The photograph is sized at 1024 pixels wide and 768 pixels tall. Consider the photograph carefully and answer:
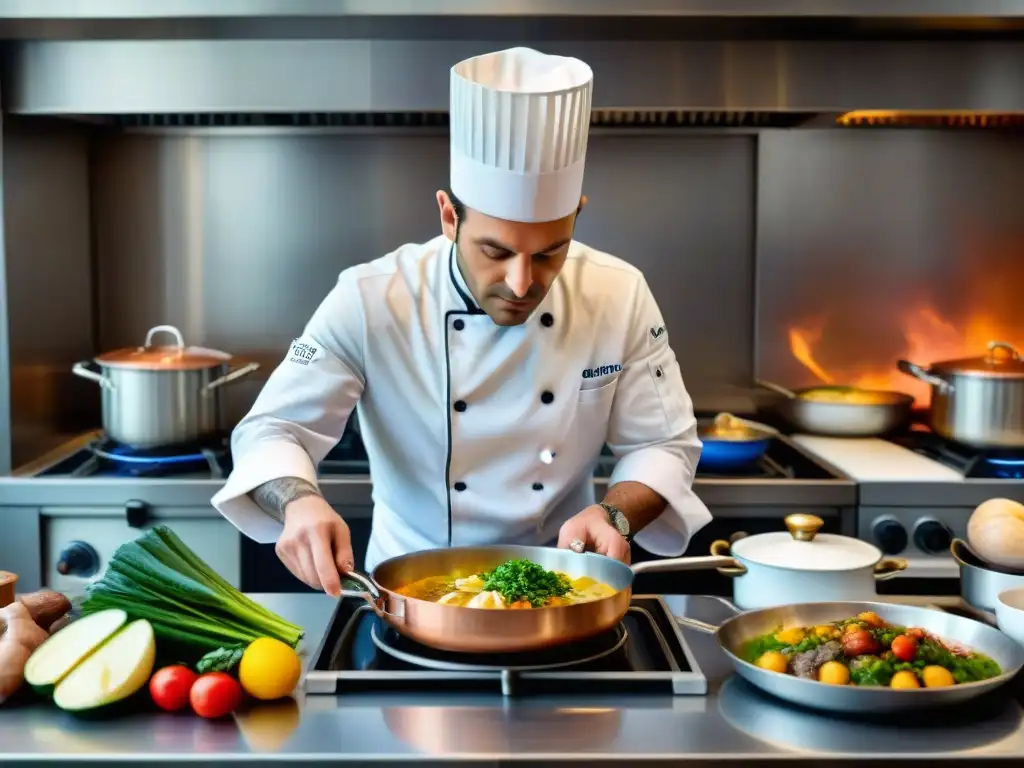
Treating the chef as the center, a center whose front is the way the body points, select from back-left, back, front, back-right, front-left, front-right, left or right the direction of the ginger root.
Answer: front-right

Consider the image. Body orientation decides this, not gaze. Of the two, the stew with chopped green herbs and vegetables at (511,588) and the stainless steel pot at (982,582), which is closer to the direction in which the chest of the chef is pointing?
the stew with chopped green herbs and vegetables

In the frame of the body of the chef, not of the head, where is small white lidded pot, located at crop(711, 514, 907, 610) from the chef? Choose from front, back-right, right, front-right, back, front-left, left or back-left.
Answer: front-left

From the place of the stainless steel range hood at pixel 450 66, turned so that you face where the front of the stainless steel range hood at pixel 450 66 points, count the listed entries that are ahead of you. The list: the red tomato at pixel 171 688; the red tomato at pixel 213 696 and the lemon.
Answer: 3

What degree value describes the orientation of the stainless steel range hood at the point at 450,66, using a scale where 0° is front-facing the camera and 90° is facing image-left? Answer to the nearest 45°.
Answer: approximately 0°

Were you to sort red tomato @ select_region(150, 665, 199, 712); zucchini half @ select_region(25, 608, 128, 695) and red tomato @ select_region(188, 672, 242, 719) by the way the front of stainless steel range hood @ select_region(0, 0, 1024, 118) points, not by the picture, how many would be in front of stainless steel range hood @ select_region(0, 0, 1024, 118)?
3

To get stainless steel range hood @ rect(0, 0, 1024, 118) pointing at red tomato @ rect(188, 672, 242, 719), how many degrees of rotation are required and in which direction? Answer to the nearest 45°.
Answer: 0° — it already faces it

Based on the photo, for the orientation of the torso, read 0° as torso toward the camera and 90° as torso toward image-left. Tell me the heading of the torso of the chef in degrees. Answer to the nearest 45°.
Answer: approximately 0°

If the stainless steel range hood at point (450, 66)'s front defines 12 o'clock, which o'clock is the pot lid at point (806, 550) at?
The pot lid is roughly at 11 o'clock from the stainless steel range hood.

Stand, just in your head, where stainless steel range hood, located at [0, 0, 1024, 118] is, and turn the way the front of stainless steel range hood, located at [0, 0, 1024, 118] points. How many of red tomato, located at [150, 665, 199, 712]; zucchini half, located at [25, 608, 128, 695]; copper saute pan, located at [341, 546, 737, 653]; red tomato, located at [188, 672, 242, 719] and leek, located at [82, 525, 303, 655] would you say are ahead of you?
5

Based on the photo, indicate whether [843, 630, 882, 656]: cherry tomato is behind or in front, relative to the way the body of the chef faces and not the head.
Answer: in front

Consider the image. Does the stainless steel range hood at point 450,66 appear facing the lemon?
yes

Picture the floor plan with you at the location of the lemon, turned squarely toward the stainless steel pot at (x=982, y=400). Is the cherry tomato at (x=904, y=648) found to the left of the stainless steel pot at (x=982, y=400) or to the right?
right

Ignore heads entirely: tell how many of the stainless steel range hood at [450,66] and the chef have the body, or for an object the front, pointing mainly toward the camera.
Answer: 2
